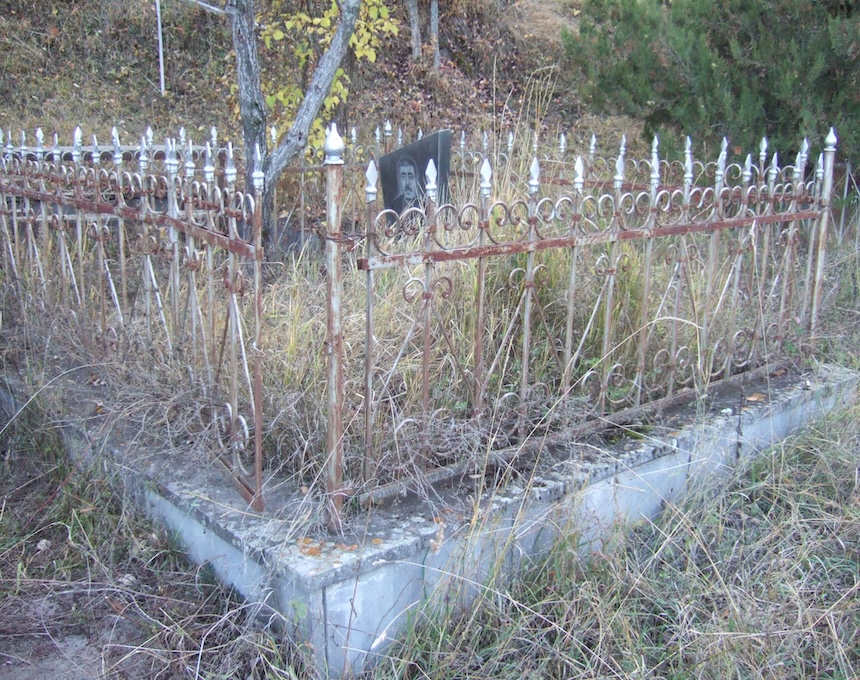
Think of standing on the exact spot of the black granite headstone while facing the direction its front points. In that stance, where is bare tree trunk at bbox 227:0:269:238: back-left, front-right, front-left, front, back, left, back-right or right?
front-right

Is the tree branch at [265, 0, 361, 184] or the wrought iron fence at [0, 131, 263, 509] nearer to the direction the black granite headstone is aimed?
the wrought iron fence

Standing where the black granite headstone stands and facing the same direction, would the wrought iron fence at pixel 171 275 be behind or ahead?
ahead

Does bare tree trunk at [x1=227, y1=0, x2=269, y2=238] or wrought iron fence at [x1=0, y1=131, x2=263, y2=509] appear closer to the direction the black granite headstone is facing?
the wrought iron fence

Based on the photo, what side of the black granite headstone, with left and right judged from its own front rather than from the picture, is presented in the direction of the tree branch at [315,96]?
right

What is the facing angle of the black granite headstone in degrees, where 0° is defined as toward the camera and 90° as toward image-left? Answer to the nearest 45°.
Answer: approximately 45°
